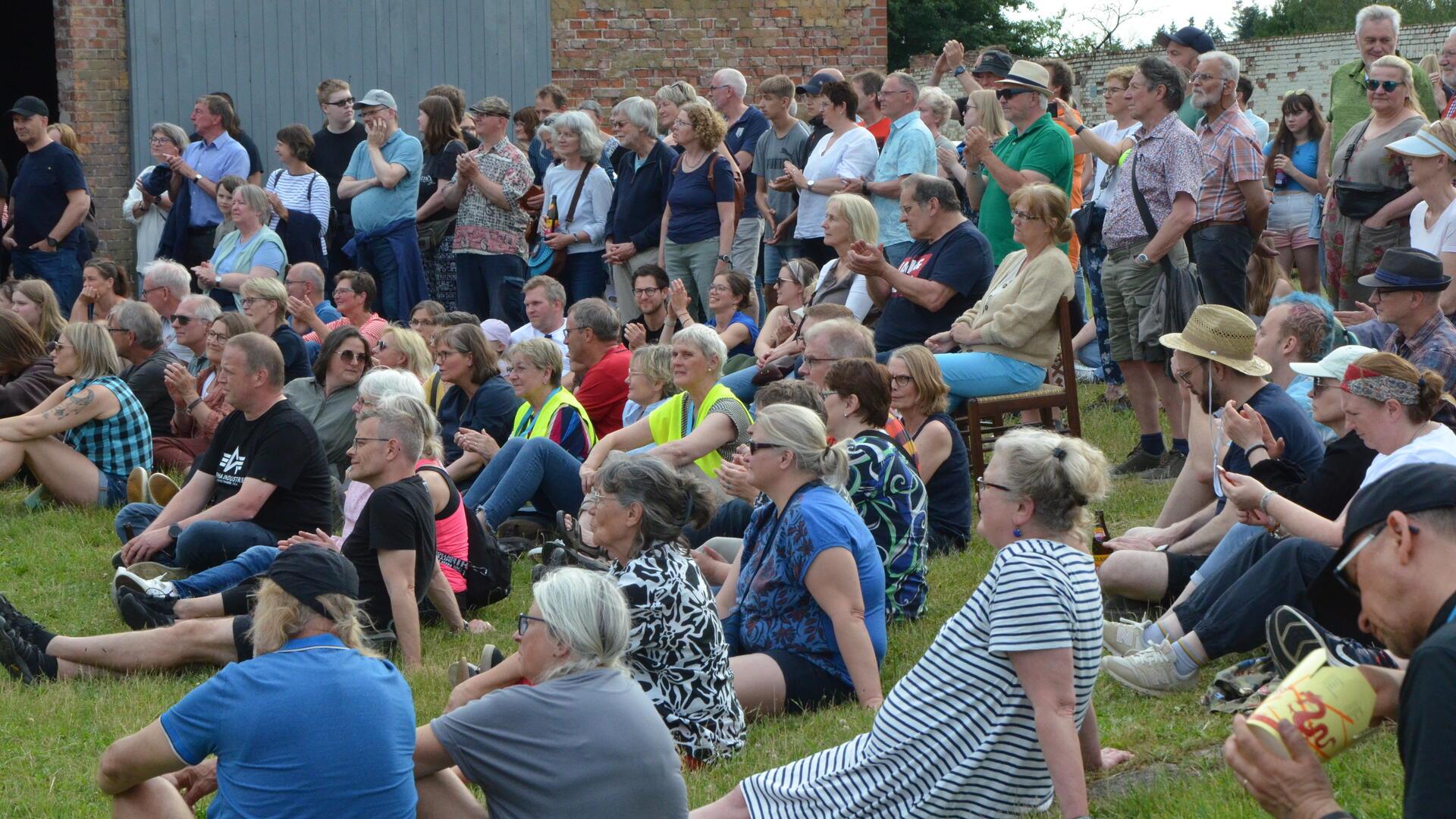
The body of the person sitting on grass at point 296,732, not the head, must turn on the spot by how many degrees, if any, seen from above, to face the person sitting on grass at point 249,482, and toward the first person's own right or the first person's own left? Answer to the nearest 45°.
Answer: approximately 45° to the first person's own right

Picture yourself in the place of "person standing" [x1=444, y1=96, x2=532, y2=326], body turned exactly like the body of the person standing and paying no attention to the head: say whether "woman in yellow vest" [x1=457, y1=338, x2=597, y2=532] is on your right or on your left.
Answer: on your left

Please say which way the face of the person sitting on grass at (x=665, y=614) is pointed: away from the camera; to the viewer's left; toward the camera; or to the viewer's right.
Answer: to the viewer's left

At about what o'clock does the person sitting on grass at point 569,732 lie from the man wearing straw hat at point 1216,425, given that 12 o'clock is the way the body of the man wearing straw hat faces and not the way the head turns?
The person sitting on grass is roughly at 10 o'clock from the man wearing straw hat.

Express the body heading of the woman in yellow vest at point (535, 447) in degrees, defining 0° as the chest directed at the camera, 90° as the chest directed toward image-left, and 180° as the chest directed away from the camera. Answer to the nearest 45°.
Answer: approximately 45°

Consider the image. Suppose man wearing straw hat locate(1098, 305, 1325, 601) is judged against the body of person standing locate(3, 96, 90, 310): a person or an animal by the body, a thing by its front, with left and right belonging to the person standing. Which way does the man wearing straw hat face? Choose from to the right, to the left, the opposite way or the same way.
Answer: to the right

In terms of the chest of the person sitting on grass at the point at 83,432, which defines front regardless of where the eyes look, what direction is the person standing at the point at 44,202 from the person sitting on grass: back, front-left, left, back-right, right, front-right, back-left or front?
right

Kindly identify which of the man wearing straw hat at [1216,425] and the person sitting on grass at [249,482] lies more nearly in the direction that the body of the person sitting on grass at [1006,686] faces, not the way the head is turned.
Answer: the person sitting on grass

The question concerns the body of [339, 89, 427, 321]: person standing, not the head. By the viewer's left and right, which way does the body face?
facing the viewer and to the left of the viewer

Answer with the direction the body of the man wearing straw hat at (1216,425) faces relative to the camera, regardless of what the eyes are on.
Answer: to the viewer's left
